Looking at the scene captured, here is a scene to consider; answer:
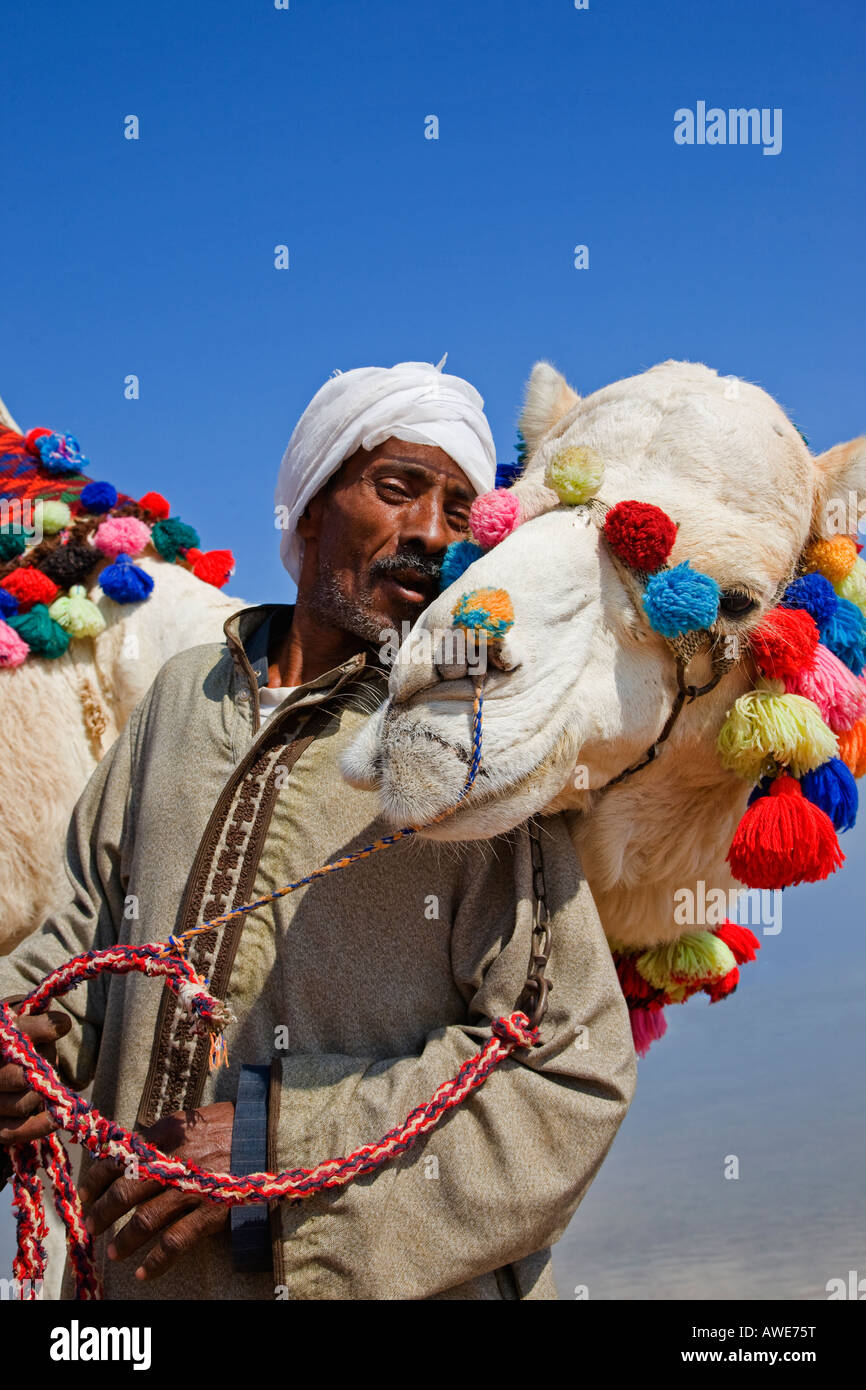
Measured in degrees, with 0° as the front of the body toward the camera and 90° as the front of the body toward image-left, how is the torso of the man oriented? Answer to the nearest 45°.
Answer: approximately 45°
